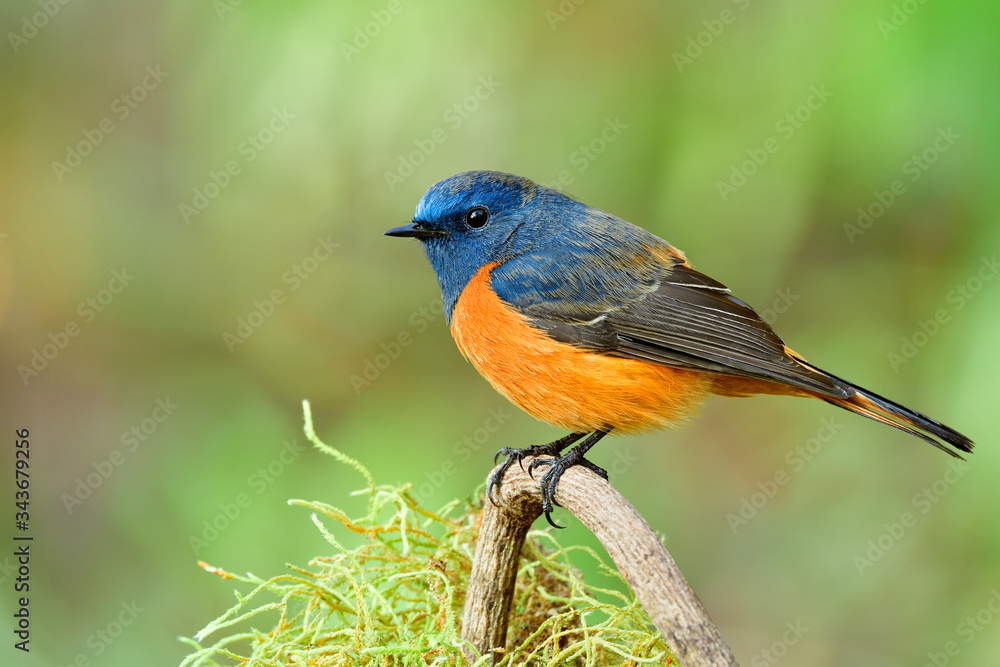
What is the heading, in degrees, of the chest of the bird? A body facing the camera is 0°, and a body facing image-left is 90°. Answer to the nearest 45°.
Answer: approximately 90°
